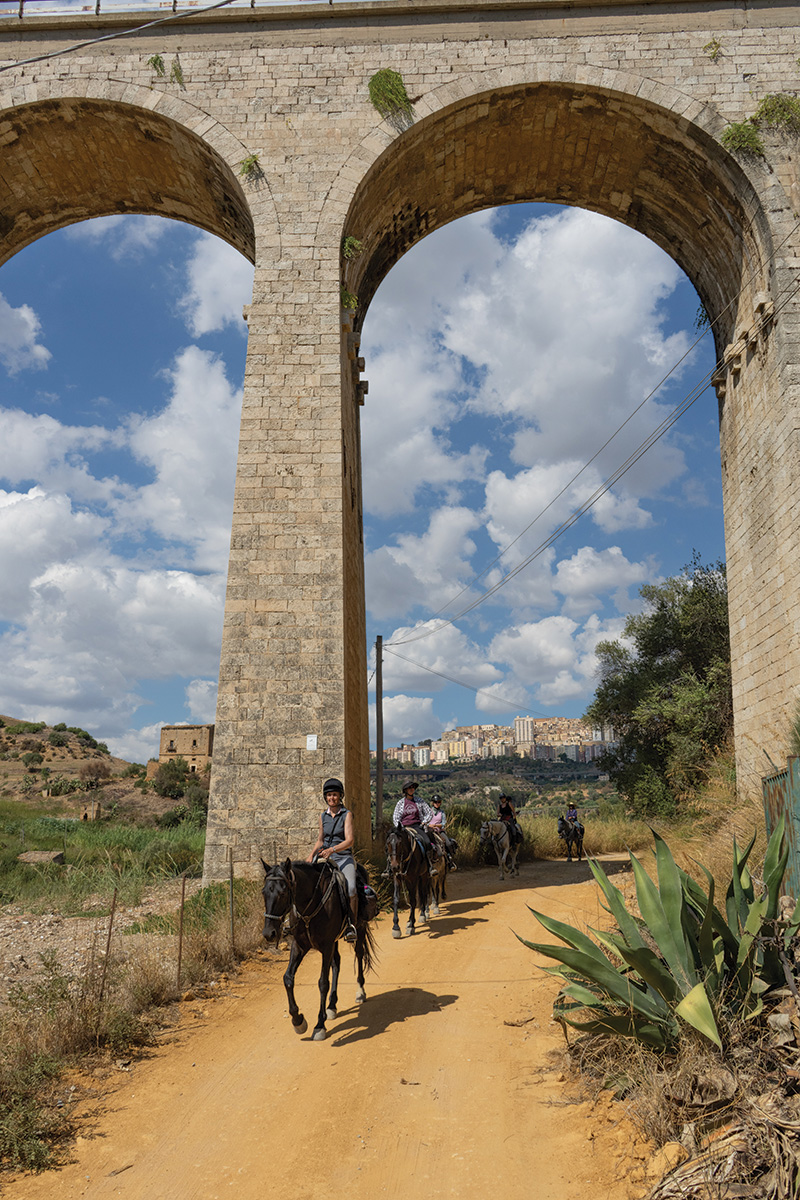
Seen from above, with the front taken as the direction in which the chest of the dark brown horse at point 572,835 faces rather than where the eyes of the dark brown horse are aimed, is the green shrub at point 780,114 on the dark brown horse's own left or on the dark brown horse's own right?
on the dark brown horse's own left

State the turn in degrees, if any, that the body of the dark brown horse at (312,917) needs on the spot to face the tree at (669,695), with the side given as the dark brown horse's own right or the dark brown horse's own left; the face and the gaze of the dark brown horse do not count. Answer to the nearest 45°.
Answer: approximately 180°

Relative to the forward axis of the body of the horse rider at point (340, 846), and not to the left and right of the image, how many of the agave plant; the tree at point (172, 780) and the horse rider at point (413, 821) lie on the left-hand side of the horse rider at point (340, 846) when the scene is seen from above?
1

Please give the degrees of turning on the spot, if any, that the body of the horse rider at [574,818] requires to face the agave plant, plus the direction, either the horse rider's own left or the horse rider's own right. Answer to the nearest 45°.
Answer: approximately 45° to the horse rider's own left

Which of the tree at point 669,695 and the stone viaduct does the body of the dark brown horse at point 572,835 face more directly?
the stone viaduct

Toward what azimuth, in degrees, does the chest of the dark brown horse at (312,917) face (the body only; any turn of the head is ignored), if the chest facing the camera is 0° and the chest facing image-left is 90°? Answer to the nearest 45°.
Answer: approximately 45°

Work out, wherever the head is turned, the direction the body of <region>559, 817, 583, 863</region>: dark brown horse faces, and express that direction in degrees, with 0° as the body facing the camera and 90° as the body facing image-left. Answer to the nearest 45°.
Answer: approximately 45°
